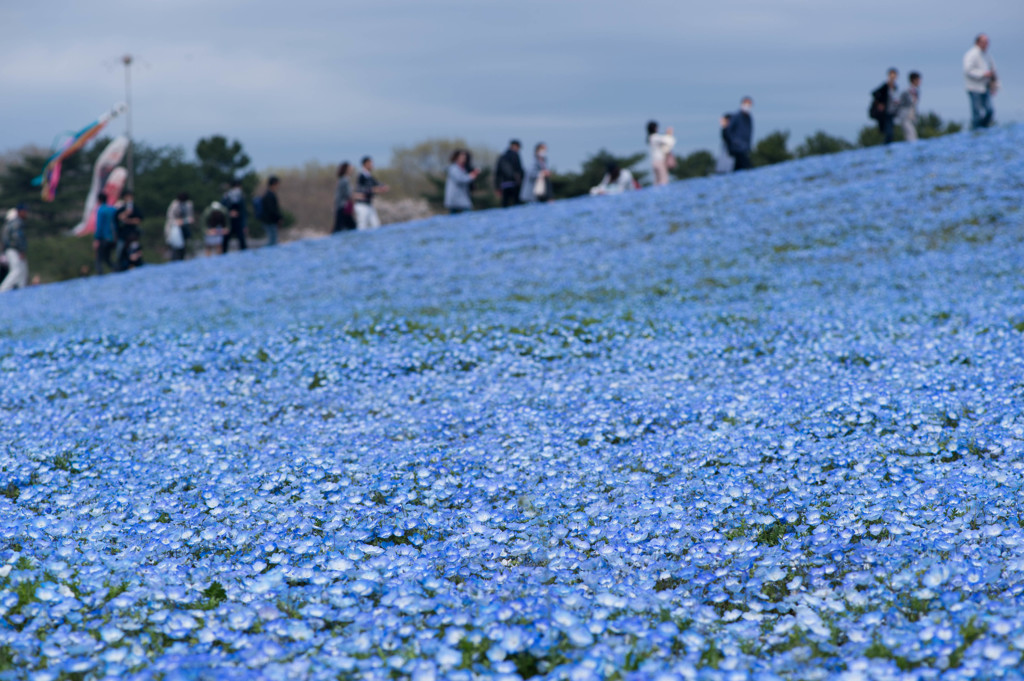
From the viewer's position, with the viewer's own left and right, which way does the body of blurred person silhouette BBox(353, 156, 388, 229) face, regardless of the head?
facing to the right of the viewer

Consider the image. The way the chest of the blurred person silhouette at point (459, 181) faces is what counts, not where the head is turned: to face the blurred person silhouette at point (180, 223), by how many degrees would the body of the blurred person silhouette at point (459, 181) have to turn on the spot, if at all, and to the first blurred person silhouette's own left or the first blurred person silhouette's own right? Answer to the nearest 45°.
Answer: approximately 180°

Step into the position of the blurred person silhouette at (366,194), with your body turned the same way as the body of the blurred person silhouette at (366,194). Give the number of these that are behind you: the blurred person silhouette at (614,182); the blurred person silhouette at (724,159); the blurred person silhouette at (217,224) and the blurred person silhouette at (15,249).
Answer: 2

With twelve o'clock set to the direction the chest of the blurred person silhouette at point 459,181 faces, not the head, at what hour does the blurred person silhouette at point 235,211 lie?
the blurred person silhouette at point 235,211 is roughly at 6 o'clock from the blurred person silhouette at point 459,181.

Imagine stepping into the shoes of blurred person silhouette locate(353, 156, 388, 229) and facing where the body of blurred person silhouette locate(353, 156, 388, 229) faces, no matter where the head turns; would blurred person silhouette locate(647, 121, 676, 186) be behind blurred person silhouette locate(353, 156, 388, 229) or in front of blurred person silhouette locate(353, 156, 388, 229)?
in front

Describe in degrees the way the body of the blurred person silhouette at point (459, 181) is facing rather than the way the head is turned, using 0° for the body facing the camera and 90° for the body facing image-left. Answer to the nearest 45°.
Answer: approximately 270°

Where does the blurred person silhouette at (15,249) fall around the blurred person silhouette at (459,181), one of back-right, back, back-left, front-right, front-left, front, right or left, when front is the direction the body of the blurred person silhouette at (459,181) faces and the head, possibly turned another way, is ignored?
back

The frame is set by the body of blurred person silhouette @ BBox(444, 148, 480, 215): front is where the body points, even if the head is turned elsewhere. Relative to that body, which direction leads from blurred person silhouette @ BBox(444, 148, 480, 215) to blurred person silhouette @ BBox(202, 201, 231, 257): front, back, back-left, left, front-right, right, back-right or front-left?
back
